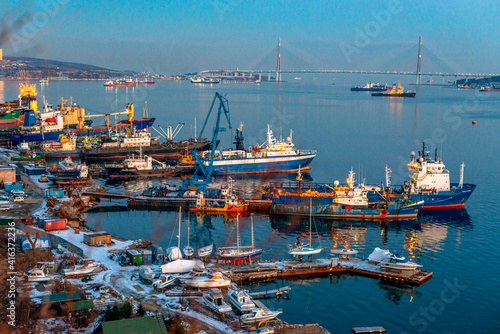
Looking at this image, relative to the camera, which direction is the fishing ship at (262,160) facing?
to the viewer's right

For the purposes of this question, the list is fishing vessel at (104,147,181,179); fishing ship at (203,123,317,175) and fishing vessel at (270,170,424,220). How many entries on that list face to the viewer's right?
2

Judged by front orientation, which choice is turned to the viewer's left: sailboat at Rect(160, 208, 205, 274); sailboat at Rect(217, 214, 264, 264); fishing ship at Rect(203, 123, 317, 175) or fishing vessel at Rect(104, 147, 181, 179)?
the fishing vessel

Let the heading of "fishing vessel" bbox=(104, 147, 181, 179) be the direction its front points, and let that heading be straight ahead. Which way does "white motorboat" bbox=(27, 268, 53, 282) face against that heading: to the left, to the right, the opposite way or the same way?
the opposite way

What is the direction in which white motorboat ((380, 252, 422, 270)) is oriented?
to the viewer's right

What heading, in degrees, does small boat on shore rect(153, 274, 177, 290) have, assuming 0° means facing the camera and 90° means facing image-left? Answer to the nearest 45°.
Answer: approximately 45°

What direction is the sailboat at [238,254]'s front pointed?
to the viewer's right

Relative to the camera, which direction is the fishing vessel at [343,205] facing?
to the viewer's right

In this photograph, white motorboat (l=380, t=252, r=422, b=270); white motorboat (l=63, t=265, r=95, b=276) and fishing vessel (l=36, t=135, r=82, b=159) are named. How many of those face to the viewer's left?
1
